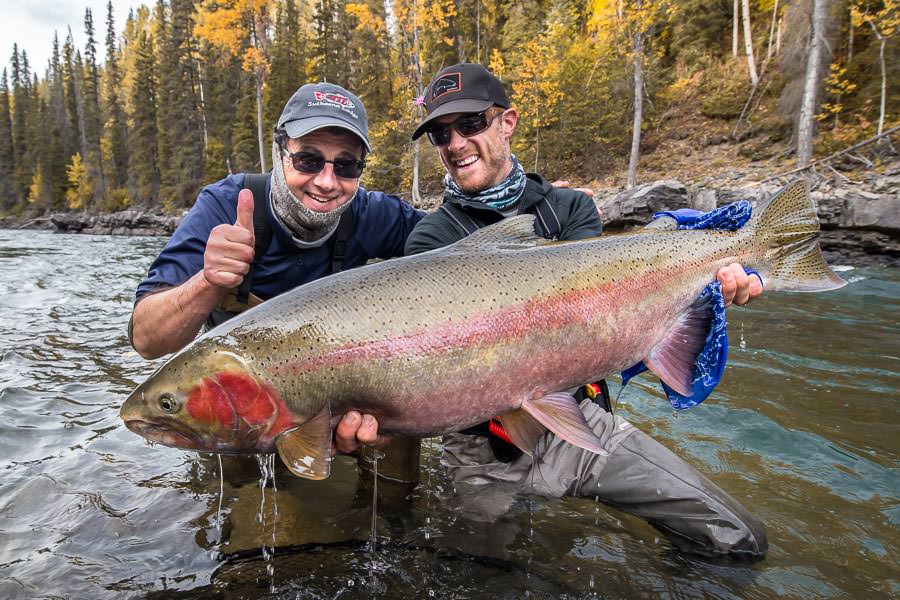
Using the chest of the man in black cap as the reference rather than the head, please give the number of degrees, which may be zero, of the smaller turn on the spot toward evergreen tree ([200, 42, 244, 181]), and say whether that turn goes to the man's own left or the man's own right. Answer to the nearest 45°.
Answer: approximately 135° to the man's own right

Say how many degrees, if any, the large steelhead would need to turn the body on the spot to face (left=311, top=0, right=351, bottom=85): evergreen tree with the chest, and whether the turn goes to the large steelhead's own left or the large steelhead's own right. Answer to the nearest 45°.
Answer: approximately 90° to the large steelhead's own right

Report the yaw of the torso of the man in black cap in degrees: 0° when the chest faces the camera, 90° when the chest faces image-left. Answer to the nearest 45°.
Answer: approximately 0°

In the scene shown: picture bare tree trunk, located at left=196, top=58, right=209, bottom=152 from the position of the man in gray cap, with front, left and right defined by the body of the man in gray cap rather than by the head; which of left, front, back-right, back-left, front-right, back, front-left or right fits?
back

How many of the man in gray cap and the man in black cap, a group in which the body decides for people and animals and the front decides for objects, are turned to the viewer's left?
0

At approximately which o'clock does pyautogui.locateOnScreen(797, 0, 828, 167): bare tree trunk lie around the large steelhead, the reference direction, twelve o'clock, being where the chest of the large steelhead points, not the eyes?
The bare tree trunk is roughly at 4 o'clock from the large steelhead.

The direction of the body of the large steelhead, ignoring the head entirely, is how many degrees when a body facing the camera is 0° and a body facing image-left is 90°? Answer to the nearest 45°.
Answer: approximately 90°

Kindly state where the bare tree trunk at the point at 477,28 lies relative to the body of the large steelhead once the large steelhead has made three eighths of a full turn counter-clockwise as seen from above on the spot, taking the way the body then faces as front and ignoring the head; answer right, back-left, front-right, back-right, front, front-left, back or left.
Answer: back-left

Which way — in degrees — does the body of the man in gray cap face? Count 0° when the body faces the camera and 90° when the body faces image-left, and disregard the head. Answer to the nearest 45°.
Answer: approximately 0°
